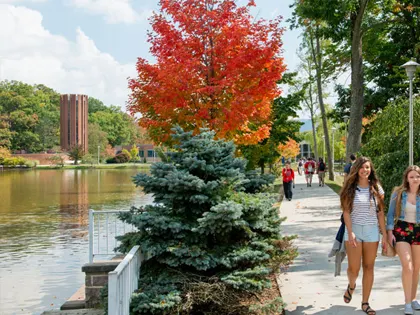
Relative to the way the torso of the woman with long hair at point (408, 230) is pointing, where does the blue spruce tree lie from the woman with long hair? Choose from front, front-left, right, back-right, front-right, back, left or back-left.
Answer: right

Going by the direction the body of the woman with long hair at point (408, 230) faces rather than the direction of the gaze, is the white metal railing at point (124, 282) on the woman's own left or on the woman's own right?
on the woman's own right

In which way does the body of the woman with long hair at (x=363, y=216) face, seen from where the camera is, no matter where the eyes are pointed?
toward the camera

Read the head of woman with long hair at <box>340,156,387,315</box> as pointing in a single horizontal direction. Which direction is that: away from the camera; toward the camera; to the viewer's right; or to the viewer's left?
toward the camera

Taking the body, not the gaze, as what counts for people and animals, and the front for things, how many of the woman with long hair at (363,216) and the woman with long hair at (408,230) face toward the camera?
2

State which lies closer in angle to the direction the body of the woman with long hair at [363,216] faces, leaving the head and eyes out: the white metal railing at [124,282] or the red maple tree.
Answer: the white metal railing

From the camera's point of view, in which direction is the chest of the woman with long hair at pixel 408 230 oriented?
toward the camera

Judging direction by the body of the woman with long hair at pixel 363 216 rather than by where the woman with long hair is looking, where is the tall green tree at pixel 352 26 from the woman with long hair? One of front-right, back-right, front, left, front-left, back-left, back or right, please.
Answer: back

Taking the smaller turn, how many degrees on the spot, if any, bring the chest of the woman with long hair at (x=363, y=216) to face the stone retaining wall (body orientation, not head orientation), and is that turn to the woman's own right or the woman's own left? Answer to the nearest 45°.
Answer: approximately 90° to the woman's own right

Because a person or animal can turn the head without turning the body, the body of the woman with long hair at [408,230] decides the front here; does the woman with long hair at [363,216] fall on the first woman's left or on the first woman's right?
on the first woman's right

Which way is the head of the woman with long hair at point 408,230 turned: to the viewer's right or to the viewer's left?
to the viewer's left

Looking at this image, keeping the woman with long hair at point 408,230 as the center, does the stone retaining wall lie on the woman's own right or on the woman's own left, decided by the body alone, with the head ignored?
on the woman's own right

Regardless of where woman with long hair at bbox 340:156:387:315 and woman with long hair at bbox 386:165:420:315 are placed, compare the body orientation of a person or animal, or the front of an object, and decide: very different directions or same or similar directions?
same or similar directions
